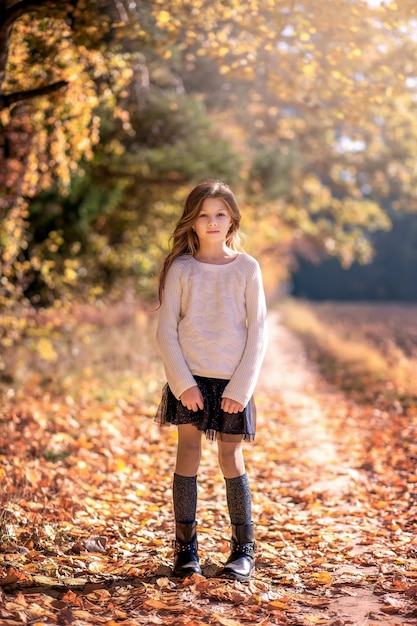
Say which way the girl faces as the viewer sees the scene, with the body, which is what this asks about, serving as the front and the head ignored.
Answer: toward the camera
